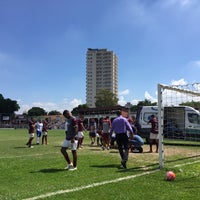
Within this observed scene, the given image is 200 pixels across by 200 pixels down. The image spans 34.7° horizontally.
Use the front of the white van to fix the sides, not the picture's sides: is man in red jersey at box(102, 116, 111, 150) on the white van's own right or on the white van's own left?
on the white van's own right
